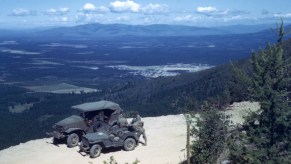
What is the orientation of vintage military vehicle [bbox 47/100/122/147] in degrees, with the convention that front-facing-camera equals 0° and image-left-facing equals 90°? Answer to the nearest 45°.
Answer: approximately 45°

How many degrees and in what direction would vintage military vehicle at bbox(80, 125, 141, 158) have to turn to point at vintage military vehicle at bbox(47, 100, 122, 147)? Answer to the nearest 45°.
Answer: approximately 90° to its right

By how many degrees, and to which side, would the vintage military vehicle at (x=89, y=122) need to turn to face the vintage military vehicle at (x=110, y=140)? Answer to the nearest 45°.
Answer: approximately 90° to its left

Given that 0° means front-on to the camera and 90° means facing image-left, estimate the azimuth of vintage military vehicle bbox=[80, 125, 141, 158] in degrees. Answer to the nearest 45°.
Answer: approximately 45°
